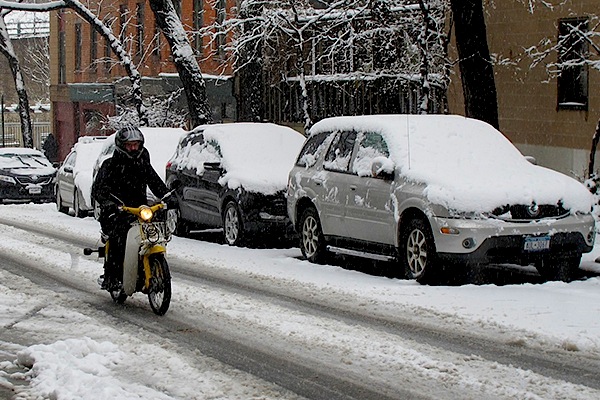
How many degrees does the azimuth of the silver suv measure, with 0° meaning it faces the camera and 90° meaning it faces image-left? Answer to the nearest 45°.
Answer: approximately 315°

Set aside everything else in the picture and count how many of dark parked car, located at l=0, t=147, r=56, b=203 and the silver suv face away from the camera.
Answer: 0

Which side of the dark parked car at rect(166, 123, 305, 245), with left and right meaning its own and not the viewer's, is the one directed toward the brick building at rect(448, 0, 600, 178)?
left

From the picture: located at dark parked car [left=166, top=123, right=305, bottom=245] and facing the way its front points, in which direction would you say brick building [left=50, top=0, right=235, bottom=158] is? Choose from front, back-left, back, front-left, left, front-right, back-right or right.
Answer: back-left

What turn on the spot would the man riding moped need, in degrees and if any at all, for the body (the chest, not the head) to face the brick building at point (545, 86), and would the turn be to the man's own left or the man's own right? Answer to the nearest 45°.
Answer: approximately 90° to the man's own left

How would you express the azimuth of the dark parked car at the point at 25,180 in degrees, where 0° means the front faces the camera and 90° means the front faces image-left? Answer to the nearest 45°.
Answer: approximately 315°

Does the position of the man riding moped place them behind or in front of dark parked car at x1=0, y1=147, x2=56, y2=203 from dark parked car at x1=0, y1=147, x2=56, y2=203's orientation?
in front

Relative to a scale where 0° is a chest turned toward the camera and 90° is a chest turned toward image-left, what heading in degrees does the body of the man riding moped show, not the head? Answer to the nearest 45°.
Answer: approximately 315°

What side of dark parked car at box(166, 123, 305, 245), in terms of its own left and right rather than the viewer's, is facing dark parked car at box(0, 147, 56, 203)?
back

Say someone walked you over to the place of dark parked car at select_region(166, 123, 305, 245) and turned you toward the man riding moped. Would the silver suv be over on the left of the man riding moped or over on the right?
left
